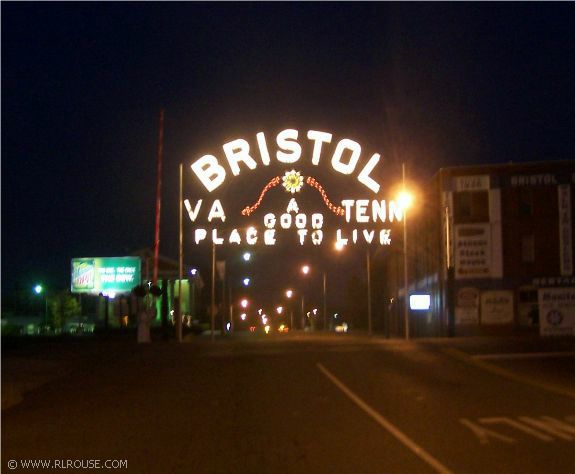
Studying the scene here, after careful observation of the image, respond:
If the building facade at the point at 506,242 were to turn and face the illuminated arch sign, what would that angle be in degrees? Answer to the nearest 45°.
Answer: approximately 45° to its right

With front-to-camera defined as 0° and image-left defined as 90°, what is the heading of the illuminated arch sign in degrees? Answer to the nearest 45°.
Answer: approximately 0°
